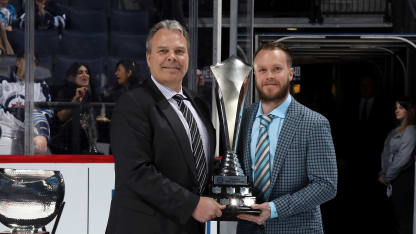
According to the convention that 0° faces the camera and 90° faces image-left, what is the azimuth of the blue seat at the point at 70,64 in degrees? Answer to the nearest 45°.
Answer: approximately 0°

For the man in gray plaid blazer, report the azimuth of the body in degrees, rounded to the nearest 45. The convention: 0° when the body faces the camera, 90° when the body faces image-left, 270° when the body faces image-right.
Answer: approximately 45°

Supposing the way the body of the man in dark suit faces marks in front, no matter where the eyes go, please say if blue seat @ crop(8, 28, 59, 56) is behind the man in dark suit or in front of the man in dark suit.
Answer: behind

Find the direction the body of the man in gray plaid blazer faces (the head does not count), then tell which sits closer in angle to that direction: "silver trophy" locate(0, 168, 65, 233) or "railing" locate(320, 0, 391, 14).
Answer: the silver trophy

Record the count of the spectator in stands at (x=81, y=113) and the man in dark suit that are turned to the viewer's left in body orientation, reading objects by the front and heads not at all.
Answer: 0

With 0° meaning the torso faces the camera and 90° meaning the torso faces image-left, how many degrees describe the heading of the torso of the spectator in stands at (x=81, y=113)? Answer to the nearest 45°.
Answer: approximately 315°

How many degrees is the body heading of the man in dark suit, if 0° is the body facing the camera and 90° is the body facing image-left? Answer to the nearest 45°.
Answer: approximately 315°
